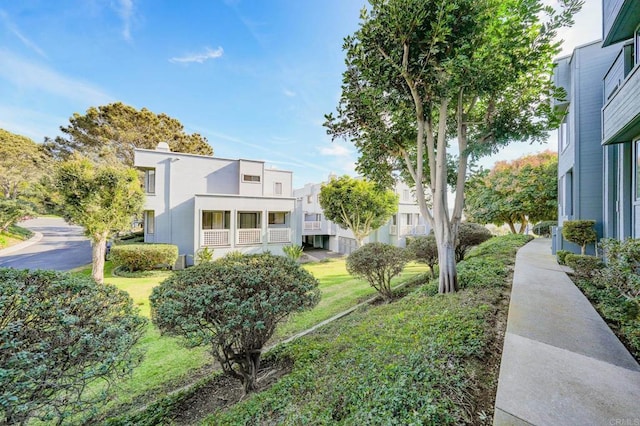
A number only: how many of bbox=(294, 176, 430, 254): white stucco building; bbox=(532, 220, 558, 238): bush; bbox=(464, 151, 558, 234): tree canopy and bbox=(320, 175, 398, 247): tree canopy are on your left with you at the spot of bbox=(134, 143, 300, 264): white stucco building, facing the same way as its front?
4

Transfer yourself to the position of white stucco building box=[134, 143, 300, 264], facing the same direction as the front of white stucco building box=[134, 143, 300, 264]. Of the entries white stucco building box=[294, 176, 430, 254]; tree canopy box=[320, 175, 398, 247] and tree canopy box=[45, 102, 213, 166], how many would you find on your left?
2

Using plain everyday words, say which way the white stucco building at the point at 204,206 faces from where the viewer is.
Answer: facing the viewer

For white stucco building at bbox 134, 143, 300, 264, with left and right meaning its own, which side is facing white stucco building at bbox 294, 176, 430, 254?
left

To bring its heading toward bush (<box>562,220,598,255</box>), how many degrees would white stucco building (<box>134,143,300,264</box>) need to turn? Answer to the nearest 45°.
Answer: approximately 45° to its left

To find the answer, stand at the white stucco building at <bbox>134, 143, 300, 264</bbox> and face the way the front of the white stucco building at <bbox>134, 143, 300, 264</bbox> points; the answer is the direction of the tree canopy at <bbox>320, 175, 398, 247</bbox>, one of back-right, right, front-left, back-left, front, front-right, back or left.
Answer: left

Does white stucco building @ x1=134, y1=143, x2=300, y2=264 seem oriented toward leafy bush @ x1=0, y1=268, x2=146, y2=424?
yes

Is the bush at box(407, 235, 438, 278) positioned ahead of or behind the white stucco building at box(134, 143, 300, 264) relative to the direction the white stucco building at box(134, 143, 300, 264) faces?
ahead

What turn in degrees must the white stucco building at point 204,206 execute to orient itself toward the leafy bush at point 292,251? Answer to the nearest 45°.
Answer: approximately 90° to its left
